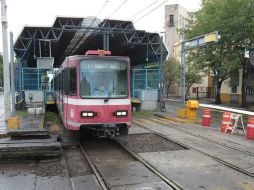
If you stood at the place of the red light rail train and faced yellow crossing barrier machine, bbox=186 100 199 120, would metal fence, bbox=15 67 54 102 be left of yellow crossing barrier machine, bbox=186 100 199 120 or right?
left

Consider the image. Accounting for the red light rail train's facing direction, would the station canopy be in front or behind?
behind

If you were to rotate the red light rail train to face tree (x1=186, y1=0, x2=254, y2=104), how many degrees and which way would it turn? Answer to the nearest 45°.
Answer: approximately 135° to its left

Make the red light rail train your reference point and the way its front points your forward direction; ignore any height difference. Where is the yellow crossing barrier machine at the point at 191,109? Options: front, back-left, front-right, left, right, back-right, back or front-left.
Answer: front-left

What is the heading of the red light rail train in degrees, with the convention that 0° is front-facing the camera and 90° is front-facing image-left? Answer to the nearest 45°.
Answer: approximately 0°
